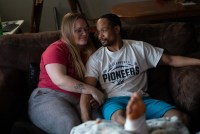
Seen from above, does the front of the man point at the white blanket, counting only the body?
yes

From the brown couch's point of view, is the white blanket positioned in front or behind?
in front

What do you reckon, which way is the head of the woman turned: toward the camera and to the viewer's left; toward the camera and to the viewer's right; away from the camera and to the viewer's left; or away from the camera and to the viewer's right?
toward the camera and to the viewer's right

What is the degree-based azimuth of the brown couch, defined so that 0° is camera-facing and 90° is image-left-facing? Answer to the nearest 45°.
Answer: approximately 0°

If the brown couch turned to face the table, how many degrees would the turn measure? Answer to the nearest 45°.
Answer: approximately 180°

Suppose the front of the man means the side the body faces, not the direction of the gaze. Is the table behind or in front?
behind
